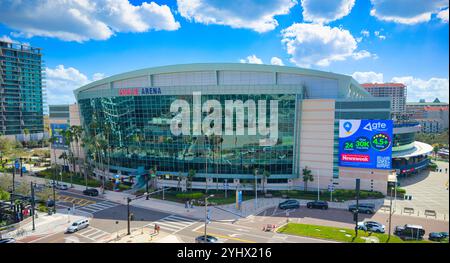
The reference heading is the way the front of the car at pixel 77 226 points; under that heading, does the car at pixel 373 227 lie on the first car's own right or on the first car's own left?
on the first car's own left

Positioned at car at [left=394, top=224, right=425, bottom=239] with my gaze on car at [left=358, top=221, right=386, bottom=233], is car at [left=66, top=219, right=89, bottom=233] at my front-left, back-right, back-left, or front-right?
front-left
